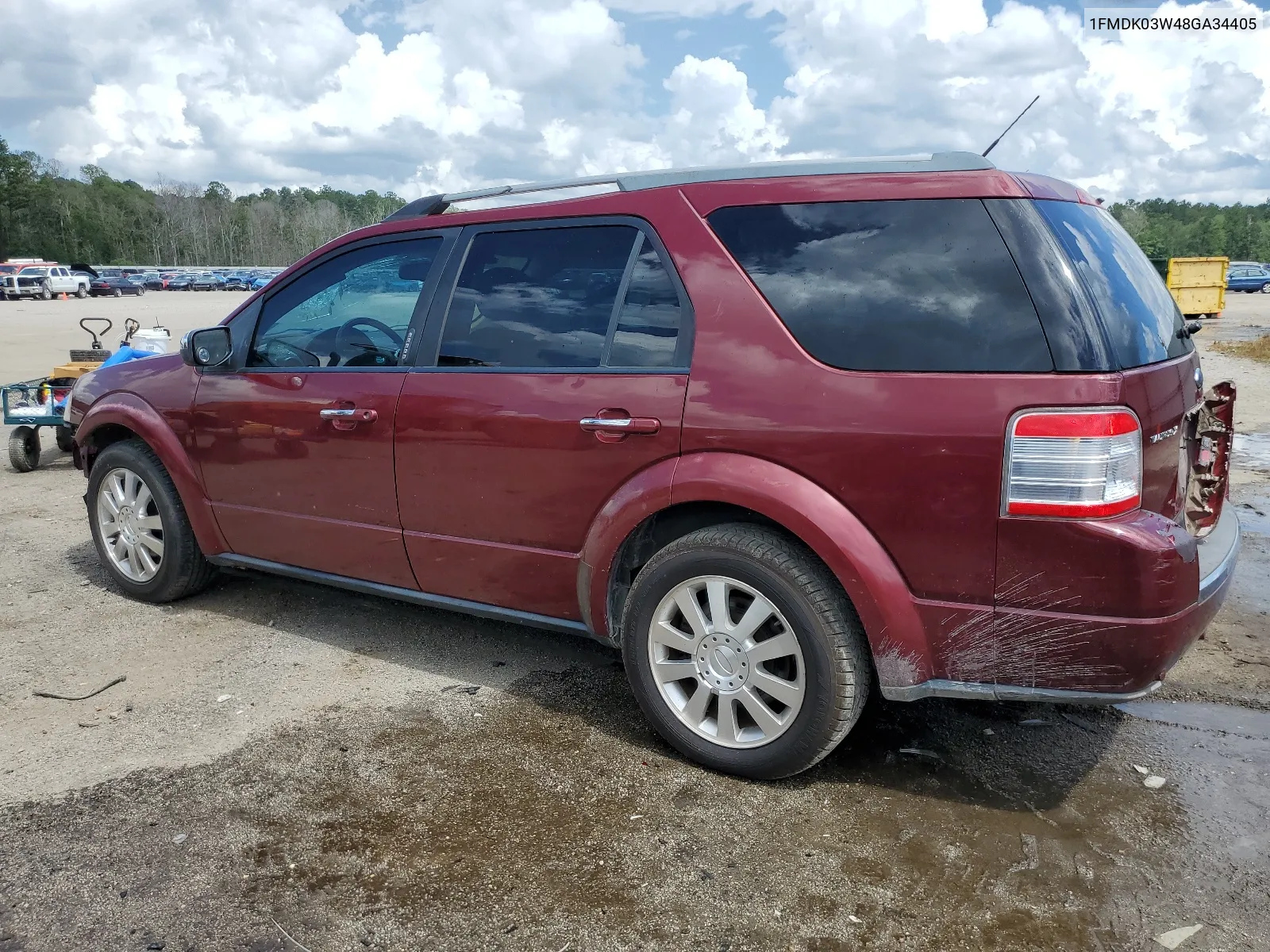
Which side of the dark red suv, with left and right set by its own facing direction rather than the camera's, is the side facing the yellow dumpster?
right

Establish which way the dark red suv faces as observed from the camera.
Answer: facing away from the viewer and to the left of the viewer

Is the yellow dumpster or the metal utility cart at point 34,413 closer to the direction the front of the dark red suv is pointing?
the metal utility cart

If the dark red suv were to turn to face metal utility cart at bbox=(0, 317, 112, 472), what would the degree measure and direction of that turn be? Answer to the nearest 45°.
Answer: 0° — it already faces it
